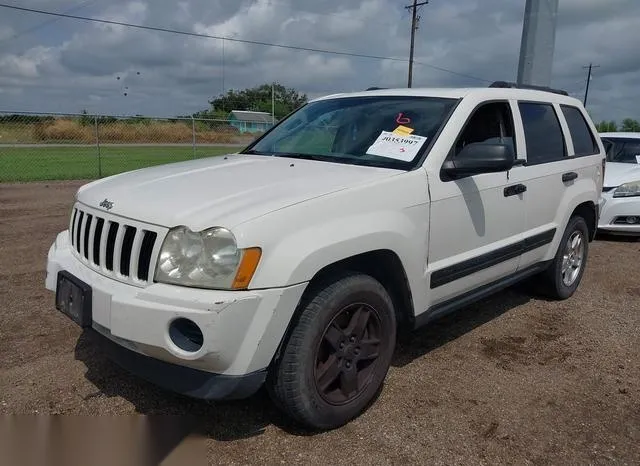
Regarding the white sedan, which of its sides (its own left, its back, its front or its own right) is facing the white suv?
front

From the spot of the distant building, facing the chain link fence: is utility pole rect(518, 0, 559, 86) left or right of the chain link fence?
left

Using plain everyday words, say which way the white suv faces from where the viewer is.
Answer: facing the viewer and to the left of the viewer

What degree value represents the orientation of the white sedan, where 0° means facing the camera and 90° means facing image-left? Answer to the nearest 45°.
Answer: approximately 0°

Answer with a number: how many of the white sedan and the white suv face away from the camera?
0

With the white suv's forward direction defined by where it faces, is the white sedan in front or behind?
behind

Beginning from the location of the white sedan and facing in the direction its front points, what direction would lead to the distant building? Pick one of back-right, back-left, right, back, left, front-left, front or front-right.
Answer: back-right

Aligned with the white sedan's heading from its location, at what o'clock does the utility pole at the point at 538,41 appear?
The utility pole is roughly at 5 o'clock from the white sedan.

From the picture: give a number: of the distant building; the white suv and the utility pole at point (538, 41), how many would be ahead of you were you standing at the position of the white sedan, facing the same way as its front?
1

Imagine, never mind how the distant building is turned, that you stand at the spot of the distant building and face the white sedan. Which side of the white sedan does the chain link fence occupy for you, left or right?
right

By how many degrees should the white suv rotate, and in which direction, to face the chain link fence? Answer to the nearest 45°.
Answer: approximately 90° to its right

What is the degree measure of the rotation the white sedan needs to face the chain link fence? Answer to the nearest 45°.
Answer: approximately 90° to its right

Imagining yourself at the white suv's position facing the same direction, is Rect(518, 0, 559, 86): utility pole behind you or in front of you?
behind
